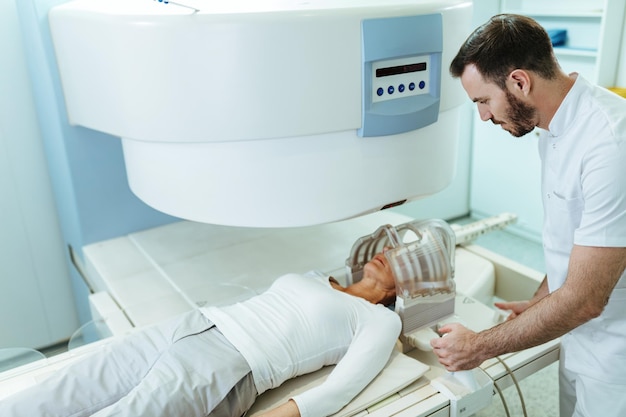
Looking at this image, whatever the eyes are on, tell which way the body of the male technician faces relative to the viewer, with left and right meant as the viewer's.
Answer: facing to the left of the viewer

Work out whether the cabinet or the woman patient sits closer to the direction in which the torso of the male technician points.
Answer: the woman patient

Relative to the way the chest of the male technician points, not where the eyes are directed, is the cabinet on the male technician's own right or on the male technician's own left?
on the male technician's own right

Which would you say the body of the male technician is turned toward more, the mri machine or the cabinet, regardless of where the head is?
the mri machine

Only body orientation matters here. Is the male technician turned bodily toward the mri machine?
yes

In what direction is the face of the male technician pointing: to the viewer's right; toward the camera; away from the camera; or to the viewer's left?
to the viewer's left

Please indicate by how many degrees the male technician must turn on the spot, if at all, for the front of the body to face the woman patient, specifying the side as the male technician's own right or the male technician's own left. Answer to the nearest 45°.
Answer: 0° — they already face them
